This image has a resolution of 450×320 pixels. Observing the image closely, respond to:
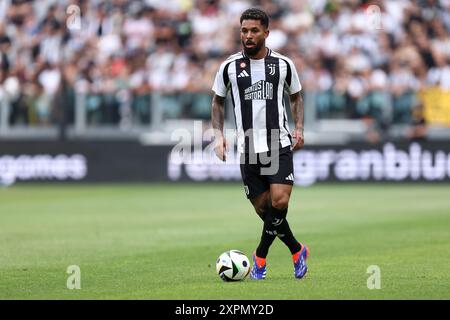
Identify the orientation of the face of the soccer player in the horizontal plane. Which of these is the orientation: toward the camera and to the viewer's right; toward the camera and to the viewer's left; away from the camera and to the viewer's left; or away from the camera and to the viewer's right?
toward the camera and to the viewer's left

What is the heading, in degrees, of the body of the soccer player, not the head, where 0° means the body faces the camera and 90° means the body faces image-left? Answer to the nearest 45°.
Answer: approximately 0°
